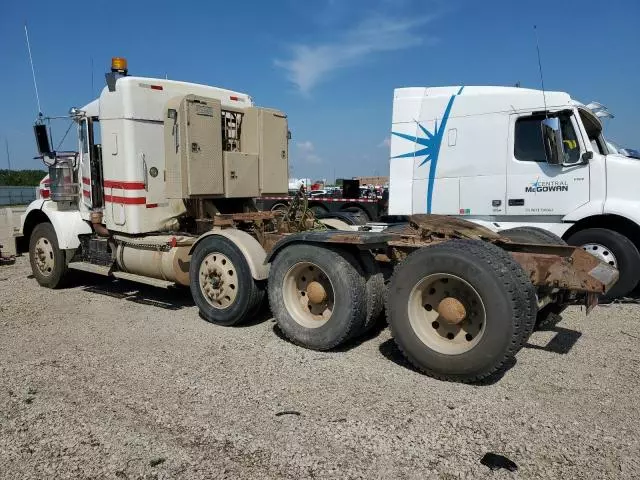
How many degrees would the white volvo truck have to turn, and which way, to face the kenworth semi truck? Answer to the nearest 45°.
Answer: approximately 135° to its right

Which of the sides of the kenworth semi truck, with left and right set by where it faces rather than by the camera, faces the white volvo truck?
right

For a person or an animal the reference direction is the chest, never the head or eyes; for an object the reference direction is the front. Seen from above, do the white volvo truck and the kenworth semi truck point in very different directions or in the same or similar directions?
very different directions

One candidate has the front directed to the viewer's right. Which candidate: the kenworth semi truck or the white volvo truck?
the white volvo truck

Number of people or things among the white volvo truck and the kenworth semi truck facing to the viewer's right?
1

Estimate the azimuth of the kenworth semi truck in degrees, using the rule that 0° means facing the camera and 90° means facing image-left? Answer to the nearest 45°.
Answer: approximately 135°

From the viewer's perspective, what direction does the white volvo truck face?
to the viewer's right
